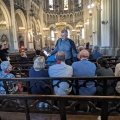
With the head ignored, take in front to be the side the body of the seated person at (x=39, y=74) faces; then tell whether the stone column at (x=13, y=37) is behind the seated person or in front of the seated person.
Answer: in front

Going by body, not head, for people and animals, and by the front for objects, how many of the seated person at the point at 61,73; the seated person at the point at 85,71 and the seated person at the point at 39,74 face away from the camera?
3

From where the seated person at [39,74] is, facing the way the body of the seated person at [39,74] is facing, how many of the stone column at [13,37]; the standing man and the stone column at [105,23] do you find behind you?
0

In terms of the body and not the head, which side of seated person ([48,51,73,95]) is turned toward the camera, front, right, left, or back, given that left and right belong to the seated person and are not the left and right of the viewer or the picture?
back

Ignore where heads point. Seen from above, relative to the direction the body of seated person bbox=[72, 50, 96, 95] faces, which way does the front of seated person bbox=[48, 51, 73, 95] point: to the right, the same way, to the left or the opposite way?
the same way

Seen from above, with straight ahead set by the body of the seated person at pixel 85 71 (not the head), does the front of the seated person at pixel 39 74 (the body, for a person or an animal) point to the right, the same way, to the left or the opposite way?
the same way

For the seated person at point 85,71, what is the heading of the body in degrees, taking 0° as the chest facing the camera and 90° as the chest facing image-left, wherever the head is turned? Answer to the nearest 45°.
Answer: approximately 180°

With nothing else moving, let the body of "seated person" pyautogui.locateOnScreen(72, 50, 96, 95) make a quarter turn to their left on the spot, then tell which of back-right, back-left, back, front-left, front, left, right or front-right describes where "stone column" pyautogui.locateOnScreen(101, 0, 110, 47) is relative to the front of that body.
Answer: right

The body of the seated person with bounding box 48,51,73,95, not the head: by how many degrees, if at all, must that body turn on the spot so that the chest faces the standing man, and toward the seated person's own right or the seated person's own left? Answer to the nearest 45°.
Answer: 0° — they already face them

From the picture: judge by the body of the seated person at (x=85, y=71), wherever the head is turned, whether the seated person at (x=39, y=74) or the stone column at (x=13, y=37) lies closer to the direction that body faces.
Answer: the stone column

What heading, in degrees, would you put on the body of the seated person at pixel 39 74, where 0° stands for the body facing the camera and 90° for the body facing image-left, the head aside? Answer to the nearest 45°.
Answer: approximately 180°

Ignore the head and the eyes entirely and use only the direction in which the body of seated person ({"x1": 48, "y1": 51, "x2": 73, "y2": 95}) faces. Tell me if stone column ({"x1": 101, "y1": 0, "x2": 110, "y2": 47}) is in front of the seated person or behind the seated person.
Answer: in front

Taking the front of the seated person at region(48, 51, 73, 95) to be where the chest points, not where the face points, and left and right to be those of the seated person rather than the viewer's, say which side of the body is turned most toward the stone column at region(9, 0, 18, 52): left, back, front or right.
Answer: front
